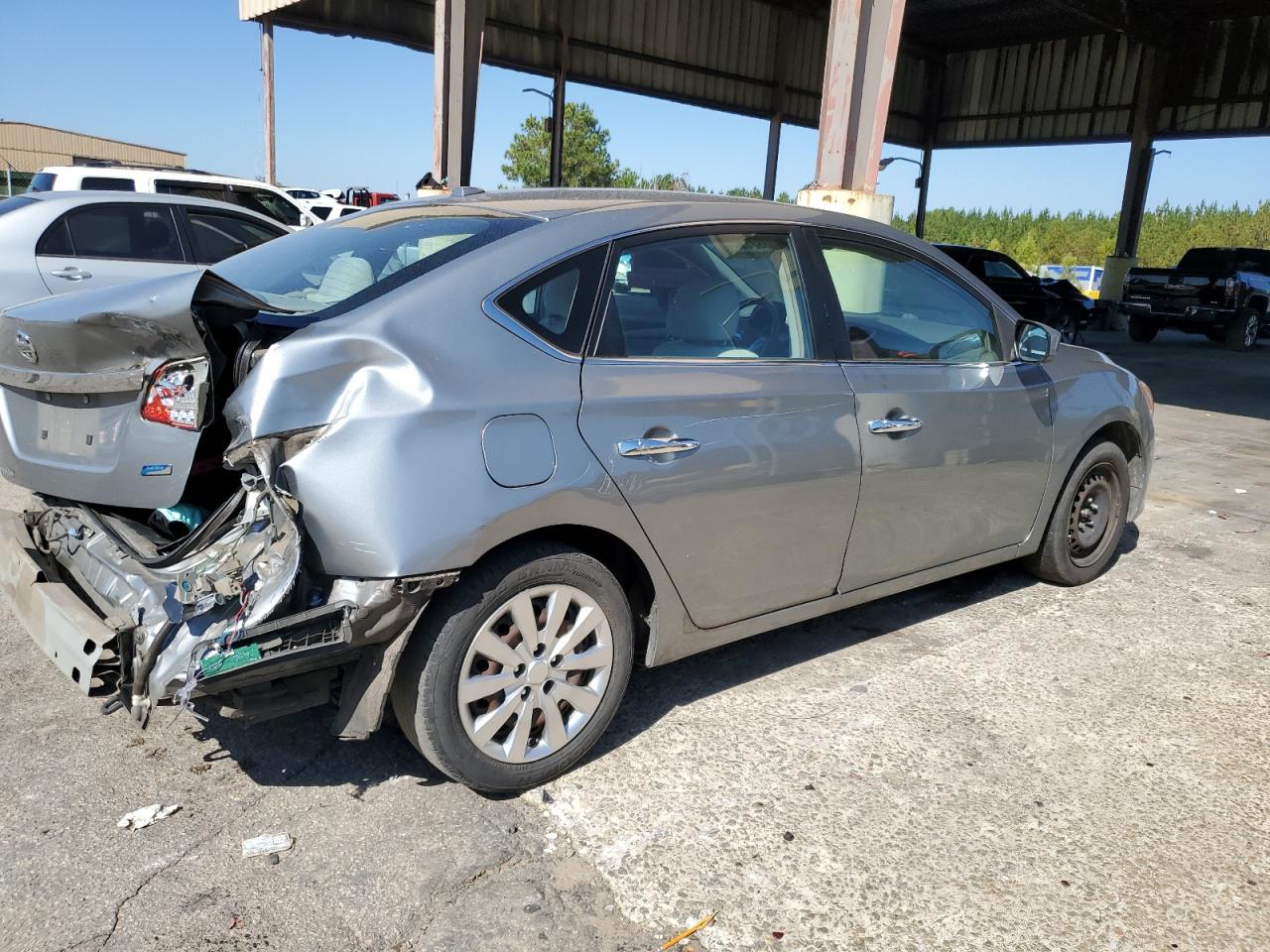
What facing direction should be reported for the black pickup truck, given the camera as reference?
facing away from the viewer and to the right of the viewer

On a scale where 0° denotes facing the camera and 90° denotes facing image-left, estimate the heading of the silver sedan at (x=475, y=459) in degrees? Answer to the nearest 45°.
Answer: approximately 225°

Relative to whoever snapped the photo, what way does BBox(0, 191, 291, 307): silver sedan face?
facing away from the viewer and to the right of the viewer

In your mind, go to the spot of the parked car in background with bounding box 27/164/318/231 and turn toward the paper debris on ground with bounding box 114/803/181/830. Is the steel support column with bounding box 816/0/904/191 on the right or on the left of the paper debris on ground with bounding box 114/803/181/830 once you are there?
left

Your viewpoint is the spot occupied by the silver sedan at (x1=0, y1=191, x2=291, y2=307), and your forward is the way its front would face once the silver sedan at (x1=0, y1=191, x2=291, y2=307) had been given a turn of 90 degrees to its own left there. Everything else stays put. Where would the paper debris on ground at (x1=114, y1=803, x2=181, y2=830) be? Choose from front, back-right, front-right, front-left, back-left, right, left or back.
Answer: back-left

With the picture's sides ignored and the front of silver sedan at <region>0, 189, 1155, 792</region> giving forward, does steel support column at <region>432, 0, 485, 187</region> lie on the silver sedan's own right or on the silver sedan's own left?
on the silver sedan's own left

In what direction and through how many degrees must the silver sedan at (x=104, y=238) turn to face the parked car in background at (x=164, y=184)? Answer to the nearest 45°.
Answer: approximately 45° to its left

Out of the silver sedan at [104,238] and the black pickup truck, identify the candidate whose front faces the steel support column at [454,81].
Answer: the silver sedan

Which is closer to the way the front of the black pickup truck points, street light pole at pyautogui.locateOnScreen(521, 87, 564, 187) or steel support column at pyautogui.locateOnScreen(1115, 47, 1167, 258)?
the steel support column
